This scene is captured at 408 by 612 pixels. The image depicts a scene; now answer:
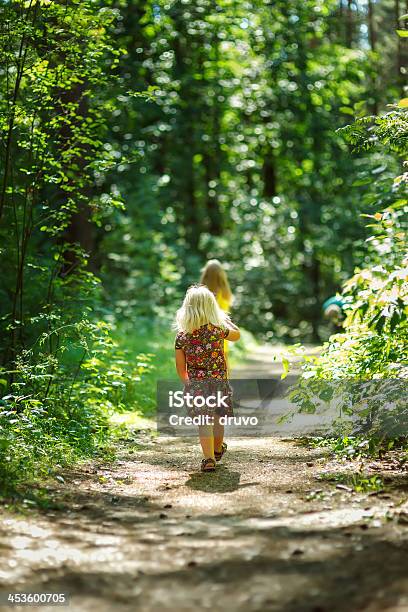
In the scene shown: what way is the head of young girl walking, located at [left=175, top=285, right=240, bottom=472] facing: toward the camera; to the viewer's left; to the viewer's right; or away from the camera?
away from the camera

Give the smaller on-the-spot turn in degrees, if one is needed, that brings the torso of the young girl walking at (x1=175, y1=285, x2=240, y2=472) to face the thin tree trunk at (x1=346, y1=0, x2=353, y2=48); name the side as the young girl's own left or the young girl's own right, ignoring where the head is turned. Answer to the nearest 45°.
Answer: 0° — they already face it

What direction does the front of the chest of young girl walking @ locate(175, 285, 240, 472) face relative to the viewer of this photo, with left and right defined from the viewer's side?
facing away from the viewer
